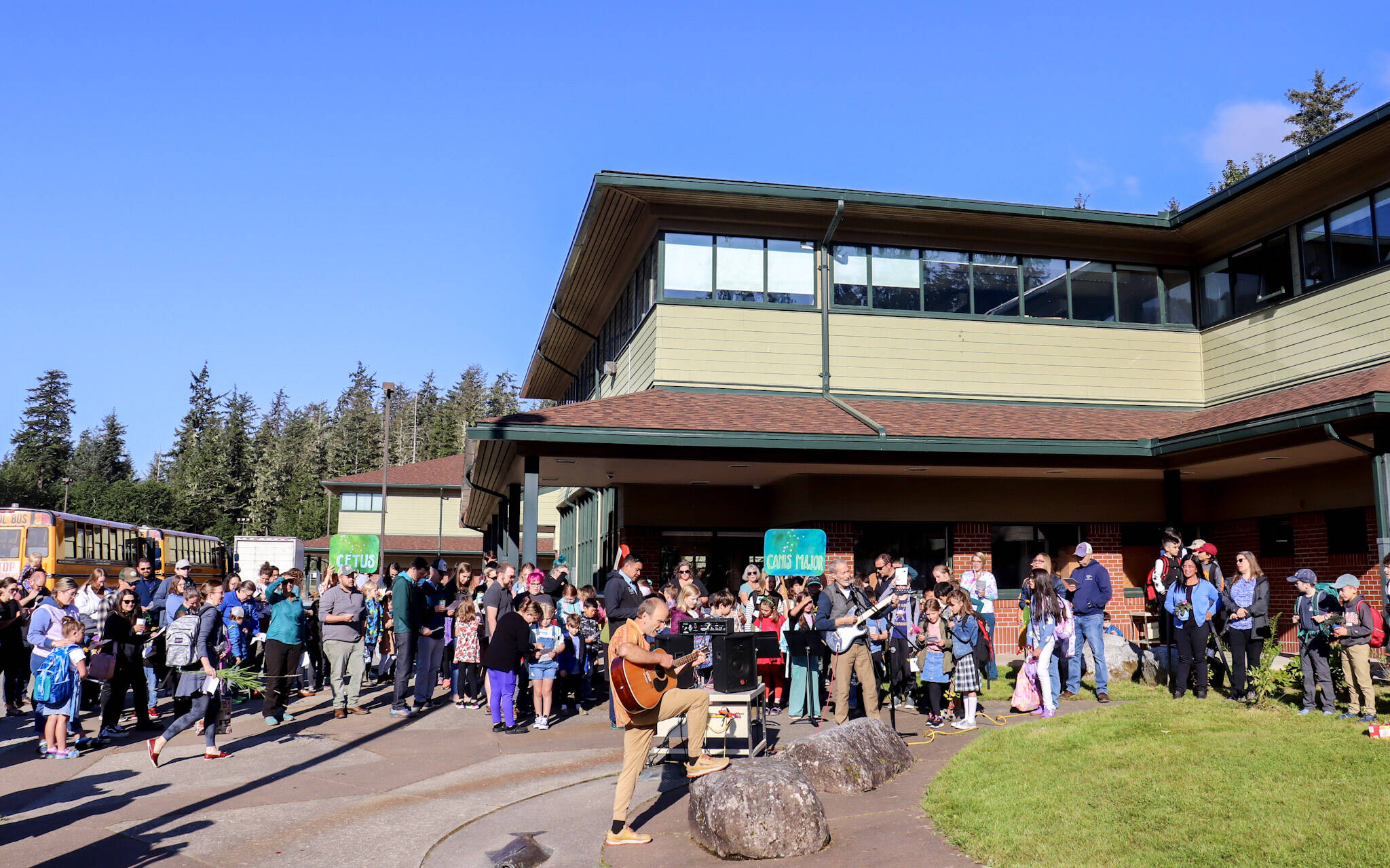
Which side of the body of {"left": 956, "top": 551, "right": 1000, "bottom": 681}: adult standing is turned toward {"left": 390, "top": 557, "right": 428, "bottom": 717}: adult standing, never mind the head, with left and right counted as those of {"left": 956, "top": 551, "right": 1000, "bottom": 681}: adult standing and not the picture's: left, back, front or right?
right

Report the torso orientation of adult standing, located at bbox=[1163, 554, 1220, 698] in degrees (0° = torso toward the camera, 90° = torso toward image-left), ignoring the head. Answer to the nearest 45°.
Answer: approximately 0°

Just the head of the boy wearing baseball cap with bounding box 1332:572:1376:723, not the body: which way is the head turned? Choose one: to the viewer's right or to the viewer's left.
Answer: to the viewer's left

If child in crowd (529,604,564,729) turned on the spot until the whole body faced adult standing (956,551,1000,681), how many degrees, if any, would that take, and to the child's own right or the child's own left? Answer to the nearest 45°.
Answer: approximately 90° to the child's own left

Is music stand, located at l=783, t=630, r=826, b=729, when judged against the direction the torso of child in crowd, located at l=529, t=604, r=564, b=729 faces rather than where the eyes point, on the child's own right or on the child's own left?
on the child's own left

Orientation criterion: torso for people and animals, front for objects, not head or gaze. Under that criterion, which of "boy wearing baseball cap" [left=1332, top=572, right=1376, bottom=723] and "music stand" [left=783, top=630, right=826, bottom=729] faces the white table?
the boy wearing baseball cap

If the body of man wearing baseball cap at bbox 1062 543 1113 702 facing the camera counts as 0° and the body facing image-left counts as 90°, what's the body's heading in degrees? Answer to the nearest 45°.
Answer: approximately 45°
